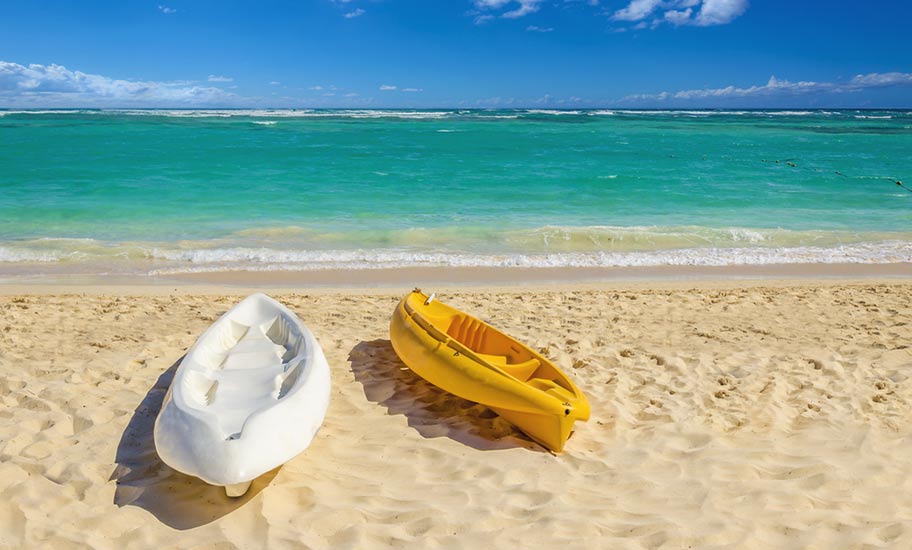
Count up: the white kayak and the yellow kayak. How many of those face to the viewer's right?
0

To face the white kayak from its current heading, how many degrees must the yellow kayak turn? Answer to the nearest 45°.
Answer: approximately 90° to its left

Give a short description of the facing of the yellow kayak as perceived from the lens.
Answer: facing away from the viewer and to the left of the viewer
